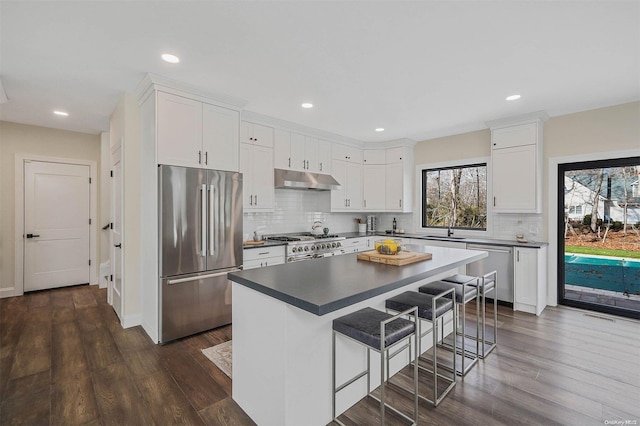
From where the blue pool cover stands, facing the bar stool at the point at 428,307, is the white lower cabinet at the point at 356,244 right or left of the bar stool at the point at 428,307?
right

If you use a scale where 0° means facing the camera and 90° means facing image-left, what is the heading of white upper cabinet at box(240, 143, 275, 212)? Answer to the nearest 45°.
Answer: approximately 315°

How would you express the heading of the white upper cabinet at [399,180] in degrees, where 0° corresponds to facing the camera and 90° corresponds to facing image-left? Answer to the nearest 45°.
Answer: approximately 45°

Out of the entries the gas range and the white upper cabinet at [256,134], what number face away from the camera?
0

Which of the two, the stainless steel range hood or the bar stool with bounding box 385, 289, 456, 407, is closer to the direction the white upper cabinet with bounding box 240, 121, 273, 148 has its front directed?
the bar stool

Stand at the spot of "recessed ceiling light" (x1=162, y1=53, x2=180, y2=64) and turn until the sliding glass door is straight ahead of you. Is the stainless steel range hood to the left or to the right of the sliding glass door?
left

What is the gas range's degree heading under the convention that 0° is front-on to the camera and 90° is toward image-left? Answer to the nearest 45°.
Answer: approximately 315°

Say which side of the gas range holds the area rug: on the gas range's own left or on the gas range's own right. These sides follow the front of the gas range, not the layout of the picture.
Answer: on the gas range's own right

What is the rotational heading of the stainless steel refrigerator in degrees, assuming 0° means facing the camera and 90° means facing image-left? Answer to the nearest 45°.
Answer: approximately 315°

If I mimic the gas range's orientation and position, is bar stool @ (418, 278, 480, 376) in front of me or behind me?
in front

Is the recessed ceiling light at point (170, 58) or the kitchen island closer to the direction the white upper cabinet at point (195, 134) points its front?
the kitchen island

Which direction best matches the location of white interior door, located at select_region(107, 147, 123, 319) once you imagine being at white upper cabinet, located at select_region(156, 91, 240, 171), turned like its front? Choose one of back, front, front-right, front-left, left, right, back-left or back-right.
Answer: back

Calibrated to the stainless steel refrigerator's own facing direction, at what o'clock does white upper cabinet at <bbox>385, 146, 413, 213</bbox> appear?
The white upper cabinet is roughly at 10 o'clock from the stainless steel refrigerator.
